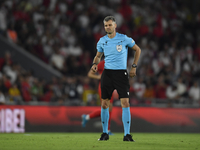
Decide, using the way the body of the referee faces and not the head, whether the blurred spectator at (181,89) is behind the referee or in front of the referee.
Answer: behind

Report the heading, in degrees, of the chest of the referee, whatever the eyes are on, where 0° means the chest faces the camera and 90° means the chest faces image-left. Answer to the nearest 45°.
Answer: approximately 0°

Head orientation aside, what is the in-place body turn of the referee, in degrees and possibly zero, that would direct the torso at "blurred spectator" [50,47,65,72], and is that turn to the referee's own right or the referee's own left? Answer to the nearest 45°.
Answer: approximately 180°

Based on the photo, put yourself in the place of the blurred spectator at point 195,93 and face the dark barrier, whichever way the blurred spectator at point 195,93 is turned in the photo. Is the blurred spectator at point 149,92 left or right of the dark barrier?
right

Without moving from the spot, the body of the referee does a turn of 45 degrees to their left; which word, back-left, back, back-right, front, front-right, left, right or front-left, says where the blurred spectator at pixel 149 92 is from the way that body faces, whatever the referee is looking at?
back-left

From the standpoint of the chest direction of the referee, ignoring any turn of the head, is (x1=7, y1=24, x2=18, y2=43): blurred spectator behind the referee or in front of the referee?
behind

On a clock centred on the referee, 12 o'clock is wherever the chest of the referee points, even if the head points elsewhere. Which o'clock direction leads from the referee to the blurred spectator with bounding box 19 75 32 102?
The blurred spectator is roughly at 5 o'clock from the referee.
